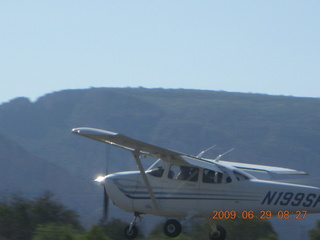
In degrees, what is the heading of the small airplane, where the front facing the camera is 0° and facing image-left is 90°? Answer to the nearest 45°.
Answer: approximately 135°
